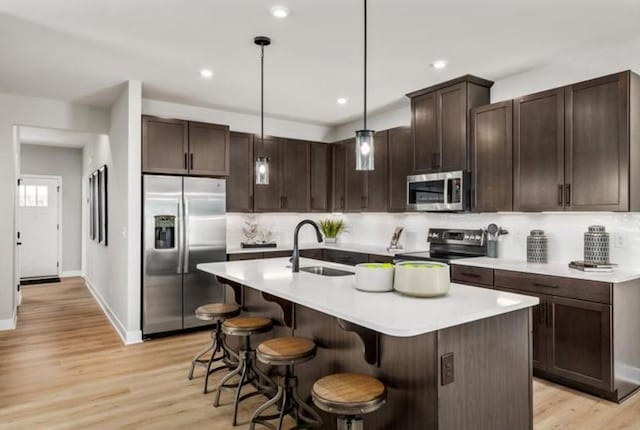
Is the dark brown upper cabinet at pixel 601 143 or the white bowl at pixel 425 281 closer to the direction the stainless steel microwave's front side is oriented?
the white bowl

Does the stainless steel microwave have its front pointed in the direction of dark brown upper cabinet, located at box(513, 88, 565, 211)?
no

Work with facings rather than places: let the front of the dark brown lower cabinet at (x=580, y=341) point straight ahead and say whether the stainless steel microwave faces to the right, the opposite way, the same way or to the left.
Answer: the same way

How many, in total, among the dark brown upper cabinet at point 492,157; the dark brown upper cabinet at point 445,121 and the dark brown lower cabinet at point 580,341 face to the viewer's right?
0

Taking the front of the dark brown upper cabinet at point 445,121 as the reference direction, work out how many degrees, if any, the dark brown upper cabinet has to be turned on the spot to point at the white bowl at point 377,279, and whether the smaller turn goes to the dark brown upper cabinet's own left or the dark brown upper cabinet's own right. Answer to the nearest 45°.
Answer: approximately 45° to the dark brown upper cabinet's own left

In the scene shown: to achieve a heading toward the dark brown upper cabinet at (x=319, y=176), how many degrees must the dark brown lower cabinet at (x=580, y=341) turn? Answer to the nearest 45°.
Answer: approximately 90° to its right

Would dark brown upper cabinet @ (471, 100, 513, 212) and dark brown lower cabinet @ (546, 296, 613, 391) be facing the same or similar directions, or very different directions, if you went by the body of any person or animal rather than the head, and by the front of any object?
same or similar directions

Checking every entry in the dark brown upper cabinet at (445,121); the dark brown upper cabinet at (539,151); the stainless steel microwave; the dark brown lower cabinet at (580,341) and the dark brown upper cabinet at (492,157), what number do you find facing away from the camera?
0

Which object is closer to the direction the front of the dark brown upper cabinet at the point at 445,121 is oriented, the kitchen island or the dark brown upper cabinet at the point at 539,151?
the kitchen island

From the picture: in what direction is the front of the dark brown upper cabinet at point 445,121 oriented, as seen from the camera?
facing the viewer and to the left of the viewer

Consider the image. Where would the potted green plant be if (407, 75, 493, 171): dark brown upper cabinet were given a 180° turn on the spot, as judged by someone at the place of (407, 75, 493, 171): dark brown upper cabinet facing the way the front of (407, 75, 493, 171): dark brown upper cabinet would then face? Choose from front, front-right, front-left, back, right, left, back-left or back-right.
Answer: left

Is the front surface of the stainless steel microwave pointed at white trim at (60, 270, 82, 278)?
no

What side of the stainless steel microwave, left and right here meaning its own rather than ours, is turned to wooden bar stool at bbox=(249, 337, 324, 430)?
front

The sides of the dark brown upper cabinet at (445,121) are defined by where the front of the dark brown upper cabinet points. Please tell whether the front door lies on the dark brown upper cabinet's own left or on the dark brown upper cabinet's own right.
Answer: on the dark brown upper cabinet's own right

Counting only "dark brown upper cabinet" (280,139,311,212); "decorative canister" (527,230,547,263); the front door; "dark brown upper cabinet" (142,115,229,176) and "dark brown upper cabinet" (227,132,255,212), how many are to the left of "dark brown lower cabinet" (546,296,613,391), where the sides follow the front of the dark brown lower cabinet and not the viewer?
0

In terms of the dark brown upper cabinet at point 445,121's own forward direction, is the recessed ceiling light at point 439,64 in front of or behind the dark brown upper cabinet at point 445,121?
in front
